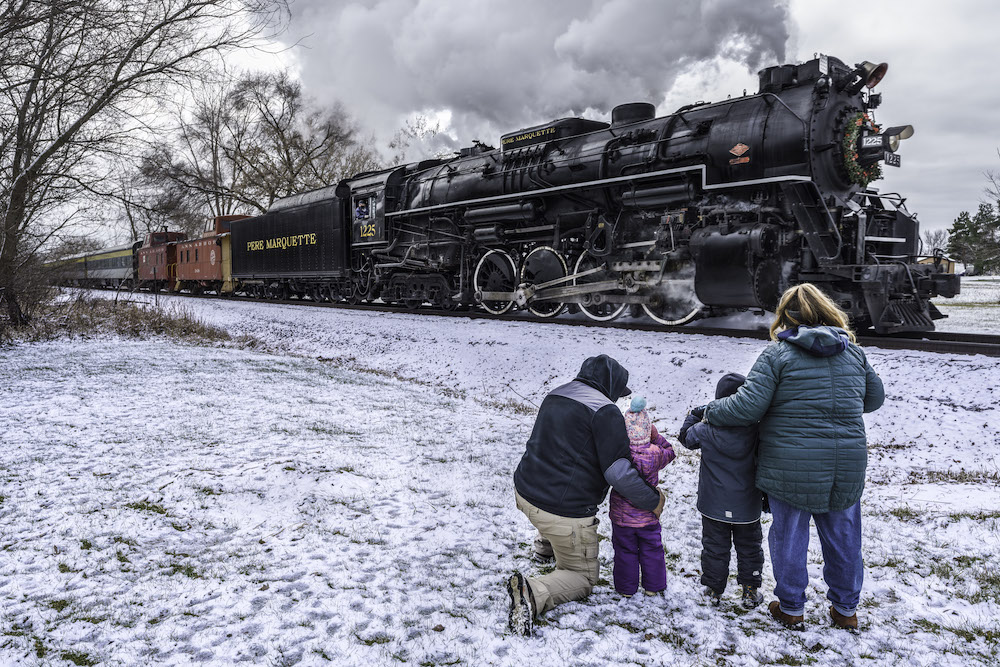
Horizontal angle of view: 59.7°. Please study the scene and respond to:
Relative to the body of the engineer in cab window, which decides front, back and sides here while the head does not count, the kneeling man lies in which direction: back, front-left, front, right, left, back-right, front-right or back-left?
front-right

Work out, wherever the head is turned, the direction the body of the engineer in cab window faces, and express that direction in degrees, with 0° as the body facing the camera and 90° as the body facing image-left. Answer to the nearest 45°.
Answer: approximately 315°

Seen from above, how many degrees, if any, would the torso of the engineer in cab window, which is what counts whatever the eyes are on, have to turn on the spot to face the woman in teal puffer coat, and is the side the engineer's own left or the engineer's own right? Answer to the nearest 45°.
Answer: approximately 45° to the engineer's own right

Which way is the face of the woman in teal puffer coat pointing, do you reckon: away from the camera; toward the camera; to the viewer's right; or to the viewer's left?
away from the camera

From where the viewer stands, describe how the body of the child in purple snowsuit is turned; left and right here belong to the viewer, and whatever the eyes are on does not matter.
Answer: facing away from the viewer

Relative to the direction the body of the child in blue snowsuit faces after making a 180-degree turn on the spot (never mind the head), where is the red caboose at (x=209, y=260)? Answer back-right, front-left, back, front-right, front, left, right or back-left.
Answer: back-right

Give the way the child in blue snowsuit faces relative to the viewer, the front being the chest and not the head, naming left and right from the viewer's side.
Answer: facing away from the viewer

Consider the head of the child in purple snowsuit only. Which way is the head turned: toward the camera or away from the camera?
away from the camera

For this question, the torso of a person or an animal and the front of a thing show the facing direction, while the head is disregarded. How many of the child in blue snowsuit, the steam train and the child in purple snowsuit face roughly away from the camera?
2

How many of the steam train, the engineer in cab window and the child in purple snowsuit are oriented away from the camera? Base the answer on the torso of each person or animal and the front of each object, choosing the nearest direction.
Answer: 1

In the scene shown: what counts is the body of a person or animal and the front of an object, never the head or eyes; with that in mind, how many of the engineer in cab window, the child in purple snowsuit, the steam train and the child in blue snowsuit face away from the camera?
2

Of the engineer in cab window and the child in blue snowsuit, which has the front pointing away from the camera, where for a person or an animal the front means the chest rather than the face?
the child in blue snowsuit

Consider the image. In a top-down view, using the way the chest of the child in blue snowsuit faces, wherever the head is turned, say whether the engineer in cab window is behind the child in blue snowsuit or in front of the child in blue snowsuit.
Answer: in front

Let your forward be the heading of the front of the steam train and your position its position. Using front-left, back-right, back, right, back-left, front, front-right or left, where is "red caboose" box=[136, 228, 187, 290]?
back

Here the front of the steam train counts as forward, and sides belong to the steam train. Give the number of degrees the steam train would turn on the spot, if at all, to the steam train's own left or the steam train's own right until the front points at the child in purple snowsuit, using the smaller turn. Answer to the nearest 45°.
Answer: approximately 45° to the steam train's own right

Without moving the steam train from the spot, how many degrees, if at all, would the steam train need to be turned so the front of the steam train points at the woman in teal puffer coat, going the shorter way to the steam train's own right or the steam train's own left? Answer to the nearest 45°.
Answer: approximately 45° to the steam train's own right

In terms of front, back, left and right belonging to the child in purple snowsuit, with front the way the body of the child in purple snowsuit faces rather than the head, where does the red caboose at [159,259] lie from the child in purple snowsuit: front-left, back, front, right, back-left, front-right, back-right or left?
front-left
